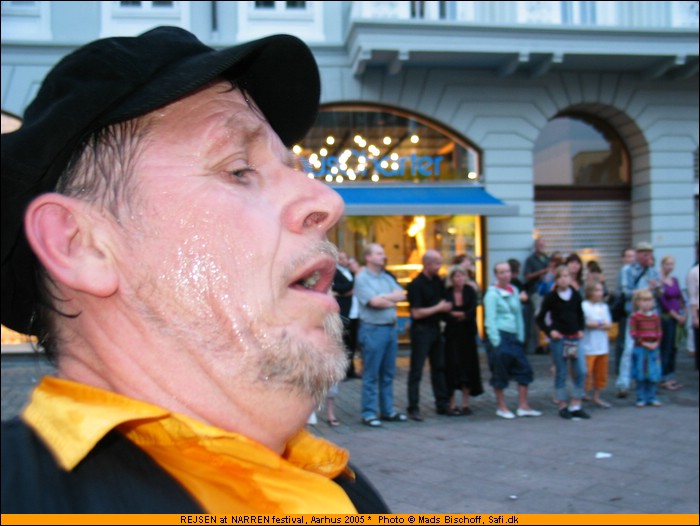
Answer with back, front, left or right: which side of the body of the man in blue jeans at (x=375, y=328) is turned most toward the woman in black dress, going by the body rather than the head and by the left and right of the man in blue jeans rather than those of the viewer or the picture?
left

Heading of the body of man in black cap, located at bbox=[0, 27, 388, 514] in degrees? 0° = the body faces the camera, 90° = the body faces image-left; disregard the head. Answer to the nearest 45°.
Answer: approximately 315°

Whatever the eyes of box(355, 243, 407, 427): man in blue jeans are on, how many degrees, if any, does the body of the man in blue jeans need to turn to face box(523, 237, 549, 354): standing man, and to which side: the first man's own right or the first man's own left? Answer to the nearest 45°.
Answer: approximately 90° to the first man's own left

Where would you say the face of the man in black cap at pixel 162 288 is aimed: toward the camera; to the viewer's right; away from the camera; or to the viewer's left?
to the viewer's right

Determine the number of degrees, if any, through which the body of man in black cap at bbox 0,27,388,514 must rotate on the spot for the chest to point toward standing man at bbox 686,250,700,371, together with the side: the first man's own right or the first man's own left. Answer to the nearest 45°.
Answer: approximately 90° to the first man's own left
